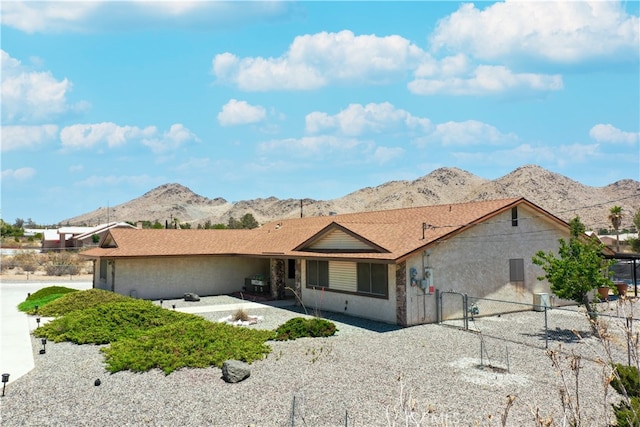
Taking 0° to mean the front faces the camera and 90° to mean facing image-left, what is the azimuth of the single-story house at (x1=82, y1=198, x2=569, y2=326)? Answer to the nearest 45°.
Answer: approximately 45°

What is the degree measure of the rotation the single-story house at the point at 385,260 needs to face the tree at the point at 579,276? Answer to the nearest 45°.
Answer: approximately 90° to its left

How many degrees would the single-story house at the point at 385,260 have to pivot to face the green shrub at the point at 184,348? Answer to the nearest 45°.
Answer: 0° — it already faces it

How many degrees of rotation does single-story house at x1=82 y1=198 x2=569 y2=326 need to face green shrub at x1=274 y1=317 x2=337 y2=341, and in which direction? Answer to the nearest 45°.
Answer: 0° — it already faces it
